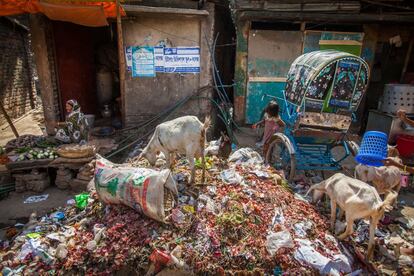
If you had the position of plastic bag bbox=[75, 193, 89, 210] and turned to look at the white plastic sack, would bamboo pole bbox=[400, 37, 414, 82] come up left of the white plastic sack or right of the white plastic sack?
left

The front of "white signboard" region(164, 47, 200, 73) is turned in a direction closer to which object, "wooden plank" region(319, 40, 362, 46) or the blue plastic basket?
the blue plastic basket

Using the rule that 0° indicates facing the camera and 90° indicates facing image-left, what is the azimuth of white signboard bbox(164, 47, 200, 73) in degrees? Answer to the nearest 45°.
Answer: approximately 0°

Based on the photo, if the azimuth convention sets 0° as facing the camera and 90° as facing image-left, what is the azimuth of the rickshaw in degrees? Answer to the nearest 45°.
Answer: approximately 135°

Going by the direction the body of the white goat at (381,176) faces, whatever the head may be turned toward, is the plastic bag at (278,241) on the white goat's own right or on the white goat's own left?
on the white goat's own right

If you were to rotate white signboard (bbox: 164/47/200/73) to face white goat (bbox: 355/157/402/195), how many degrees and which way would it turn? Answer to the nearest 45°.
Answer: approximately 45° to its left
